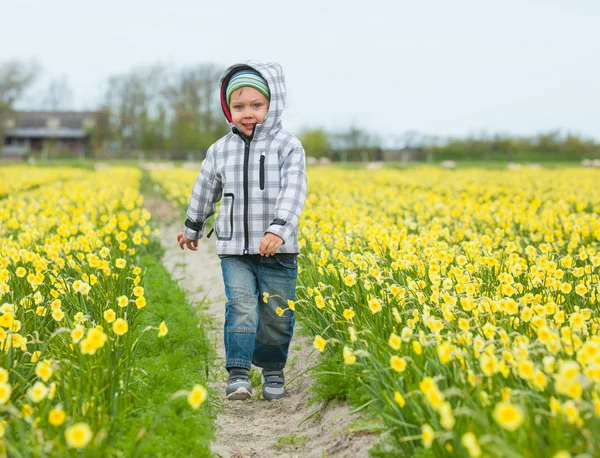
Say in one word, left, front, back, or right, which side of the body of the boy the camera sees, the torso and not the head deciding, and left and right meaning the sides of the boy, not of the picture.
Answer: front
